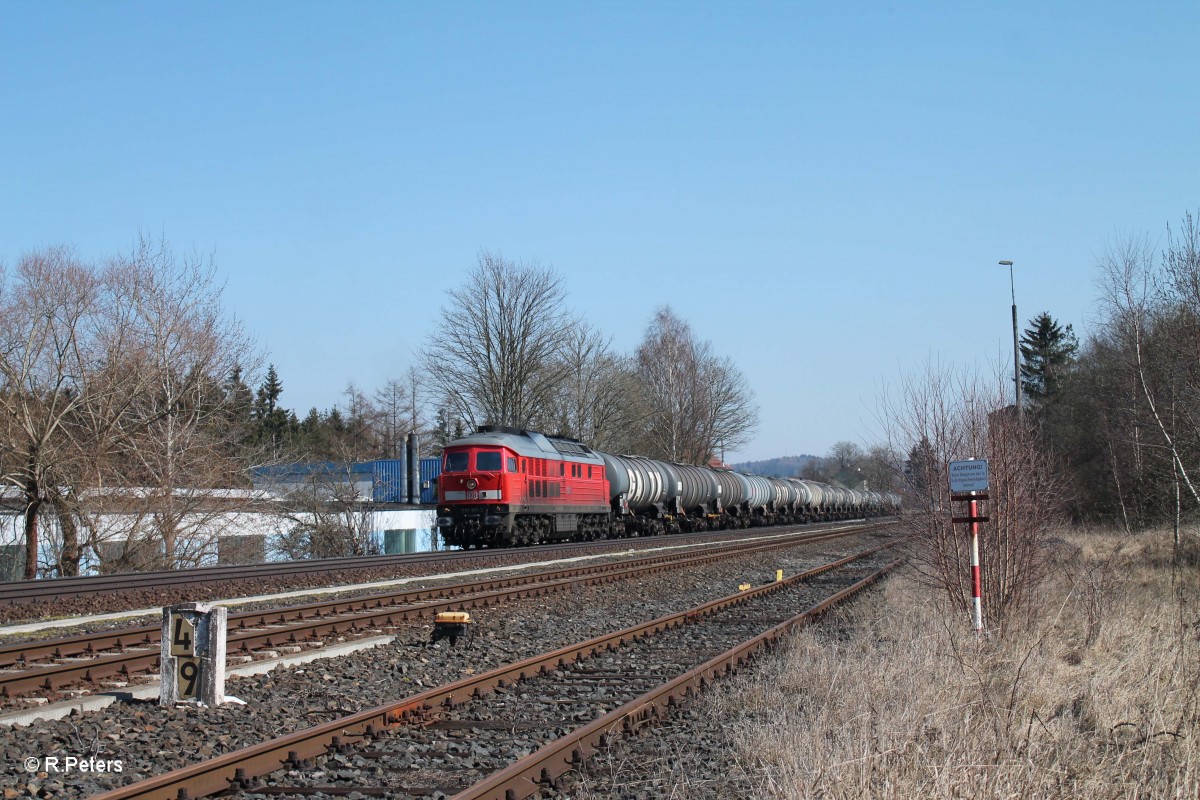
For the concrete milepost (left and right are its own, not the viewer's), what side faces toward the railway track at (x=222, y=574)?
back

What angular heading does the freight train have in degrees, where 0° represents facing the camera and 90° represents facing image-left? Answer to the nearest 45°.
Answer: approximately 45°

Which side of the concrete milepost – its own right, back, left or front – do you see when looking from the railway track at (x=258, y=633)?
back

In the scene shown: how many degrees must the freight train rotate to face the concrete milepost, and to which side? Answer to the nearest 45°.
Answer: approximately 45° to its left

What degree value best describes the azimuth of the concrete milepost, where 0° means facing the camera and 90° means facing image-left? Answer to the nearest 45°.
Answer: approximately 0°

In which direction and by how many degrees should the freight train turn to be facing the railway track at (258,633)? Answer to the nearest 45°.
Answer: approximately 45° to its left
